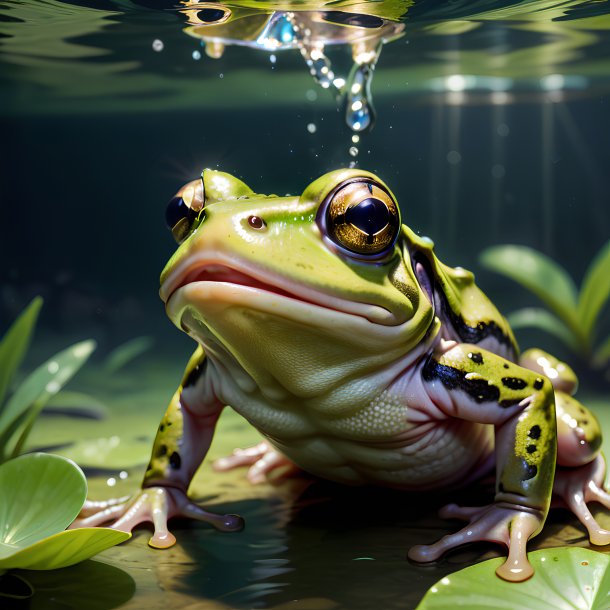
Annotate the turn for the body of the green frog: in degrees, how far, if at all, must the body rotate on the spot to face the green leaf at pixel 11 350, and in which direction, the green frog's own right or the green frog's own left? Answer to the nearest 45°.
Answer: approximately 90° to the green frog's own right

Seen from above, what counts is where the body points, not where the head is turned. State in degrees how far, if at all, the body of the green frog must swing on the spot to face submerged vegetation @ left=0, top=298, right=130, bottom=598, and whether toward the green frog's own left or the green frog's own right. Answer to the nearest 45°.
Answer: approximately 45° to the green frog's own right

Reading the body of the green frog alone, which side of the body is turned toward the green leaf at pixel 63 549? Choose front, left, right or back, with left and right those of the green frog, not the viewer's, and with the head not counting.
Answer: front

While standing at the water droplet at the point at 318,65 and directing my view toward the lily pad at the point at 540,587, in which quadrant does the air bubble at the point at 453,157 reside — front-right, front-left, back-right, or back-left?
back-left

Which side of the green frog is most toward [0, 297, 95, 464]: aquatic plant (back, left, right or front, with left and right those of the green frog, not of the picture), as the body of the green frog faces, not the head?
right

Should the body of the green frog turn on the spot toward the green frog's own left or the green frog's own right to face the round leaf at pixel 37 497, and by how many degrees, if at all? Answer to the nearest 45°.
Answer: approximately 45° to the green frog's own right

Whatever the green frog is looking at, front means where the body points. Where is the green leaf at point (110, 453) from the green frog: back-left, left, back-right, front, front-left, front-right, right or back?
right

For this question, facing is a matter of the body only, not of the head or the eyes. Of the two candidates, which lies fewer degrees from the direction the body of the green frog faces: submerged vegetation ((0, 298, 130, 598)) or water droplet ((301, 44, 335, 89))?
the submerged vegetation

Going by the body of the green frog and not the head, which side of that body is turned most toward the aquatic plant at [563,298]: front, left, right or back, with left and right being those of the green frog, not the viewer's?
back
